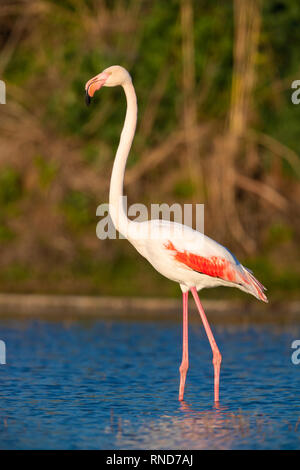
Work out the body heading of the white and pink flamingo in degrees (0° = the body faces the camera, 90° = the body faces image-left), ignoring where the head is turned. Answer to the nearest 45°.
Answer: approximately 90°

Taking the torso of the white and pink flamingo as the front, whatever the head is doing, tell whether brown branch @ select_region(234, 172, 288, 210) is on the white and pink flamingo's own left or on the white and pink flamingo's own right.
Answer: on the white and pink flamingo's own right
